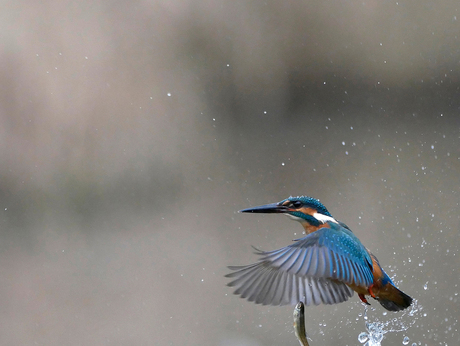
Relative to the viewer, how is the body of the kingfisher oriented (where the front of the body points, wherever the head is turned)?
to the viewer's left
